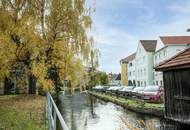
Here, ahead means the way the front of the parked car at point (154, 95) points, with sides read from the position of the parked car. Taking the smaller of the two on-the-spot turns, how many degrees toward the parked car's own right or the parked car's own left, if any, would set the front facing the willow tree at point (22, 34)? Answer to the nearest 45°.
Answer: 0° — it already faces it

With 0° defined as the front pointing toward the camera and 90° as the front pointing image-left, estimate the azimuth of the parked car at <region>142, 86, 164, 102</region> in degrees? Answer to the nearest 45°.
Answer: approximately 45°

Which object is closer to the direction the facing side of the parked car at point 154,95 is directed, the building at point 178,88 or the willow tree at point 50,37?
the willow tree

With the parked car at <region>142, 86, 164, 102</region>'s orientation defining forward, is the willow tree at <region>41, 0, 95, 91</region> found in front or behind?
in front

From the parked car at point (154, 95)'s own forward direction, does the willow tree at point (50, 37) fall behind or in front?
in front

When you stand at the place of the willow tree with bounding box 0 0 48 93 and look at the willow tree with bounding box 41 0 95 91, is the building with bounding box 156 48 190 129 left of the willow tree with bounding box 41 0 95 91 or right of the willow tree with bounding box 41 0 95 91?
right

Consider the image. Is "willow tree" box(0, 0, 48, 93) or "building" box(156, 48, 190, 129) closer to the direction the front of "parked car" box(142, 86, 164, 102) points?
the willow tree

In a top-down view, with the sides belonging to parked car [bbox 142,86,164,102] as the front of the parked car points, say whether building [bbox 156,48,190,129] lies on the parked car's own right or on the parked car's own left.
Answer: on the parked car's own left
